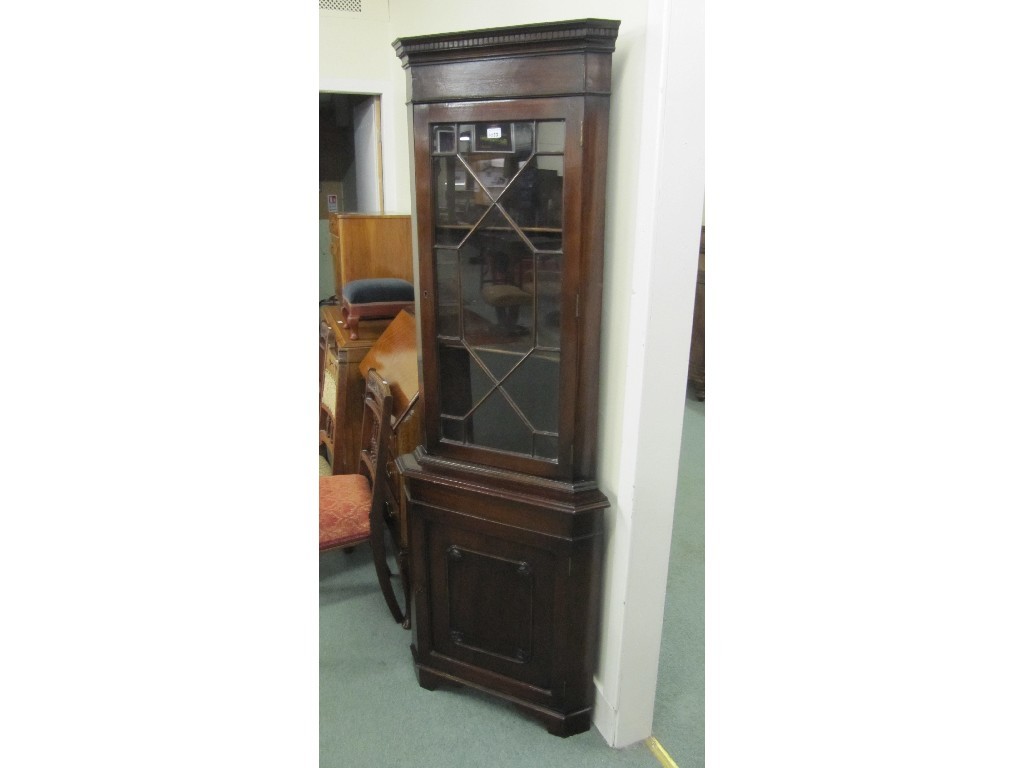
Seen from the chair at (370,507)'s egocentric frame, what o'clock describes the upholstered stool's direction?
The upholstered stool is roughly at 3 o'clock from the chair.

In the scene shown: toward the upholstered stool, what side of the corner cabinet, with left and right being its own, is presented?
right

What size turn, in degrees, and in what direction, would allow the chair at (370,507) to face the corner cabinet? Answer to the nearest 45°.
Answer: approximately 135° to its left

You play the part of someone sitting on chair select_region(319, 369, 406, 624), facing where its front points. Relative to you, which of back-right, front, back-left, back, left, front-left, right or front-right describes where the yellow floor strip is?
back-left

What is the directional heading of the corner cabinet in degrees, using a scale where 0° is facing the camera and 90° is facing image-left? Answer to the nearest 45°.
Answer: approximately 45°

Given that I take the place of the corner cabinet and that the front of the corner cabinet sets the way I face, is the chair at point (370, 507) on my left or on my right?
on my right

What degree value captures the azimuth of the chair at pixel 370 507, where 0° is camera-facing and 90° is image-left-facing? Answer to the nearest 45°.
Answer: approximately 90°
